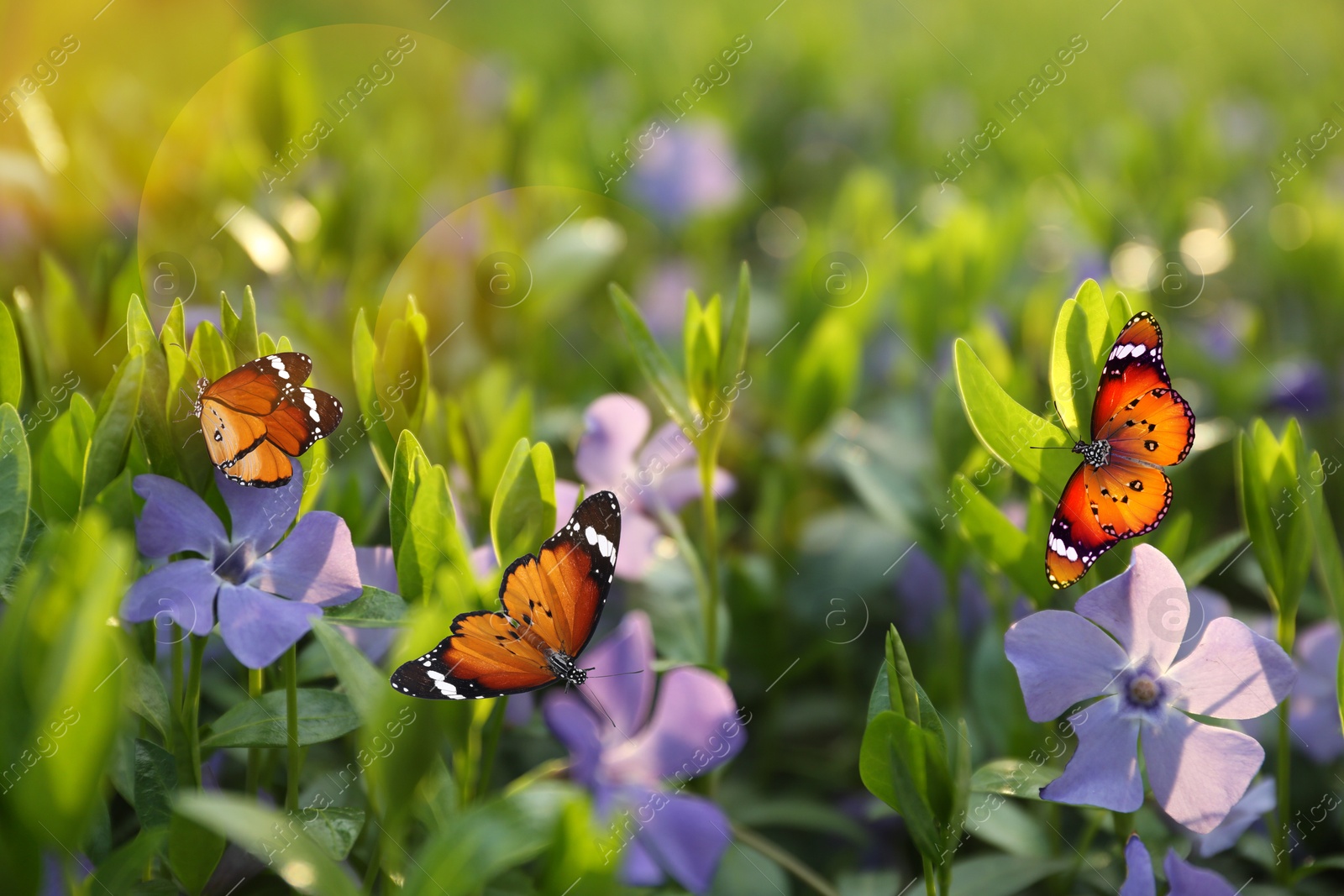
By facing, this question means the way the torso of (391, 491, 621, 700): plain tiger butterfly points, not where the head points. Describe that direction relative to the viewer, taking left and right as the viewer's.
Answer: facing the viewer and to the right of the viewer

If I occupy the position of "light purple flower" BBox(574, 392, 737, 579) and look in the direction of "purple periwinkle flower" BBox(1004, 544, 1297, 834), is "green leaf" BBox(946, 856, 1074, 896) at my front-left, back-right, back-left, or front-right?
front-right

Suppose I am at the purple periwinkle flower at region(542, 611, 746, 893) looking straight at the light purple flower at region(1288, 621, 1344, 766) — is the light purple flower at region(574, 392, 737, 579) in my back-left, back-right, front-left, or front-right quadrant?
front-left

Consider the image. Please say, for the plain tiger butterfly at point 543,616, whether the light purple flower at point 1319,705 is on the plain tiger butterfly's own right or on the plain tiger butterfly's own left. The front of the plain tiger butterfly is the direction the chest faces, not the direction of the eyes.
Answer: on the plain tiger butterfly's own left
